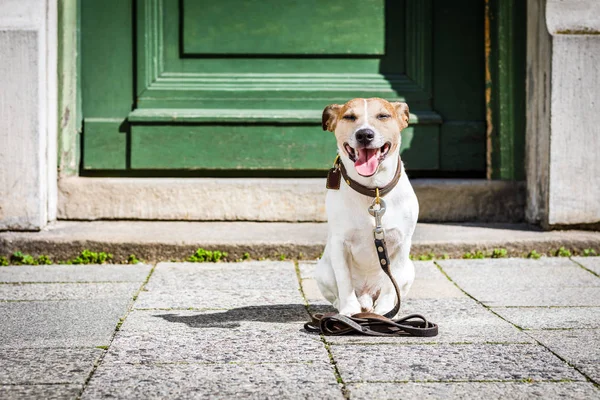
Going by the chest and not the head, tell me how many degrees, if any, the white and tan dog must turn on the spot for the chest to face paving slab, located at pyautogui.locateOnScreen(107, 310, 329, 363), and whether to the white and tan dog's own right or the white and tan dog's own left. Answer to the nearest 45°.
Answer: approximately 90° to the white and tan dog's own right

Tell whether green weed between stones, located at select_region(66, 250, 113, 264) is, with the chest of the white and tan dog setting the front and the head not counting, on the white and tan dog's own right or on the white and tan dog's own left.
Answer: on the white and tan dog's own right

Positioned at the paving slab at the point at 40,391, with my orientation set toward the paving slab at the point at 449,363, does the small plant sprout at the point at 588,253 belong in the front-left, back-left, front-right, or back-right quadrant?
front-left

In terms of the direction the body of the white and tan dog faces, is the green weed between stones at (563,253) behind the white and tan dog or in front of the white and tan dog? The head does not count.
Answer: behind

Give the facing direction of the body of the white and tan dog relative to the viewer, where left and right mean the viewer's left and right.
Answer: facing the viewer

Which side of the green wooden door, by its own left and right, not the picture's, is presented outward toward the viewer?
front

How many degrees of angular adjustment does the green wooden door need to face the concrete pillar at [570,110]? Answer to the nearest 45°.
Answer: approximately 90° to its left

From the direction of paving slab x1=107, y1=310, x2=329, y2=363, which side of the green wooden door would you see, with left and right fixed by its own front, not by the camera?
front

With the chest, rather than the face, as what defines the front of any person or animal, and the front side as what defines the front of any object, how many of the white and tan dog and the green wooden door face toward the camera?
2

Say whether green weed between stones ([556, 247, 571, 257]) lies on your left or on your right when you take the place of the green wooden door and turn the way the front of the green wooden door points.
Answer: on your left

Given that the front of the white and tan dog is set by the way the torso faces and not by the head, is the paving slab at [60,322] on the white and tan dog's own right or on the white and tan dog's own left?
on the white and tan dog's own right

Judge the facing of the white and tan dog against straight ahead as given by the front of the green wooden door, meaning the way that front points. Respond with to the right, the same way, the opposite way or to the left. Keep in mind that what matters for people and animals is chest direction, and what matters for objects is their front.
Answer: the same way

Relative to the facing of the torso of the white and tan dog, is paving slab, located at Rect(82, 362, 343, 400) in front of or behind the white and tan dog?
in front

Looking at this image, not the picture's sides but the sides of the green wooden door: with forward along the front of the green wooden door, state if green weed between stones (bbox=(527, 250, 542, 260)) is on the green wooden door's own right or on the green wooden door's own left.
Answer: on the green wooden door's own left
